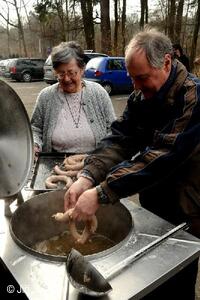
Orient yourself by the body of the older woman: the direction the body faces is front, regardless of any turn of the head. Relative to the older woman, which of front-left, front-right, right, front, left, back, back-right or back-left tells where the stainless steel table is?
front

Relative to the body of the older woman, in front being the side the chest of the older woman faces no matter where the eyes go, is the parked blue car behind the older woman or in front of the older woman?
behind

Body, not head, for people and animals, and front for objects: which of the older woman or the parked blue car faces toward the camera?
the older woman

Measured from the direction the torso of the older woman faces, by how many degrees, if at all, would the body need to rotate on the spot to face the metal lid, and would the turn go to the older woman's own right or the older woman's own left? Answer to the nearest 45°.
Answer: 0° — they already face it

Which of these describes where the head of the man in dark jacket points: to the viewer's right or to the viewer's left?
to the viewer's left

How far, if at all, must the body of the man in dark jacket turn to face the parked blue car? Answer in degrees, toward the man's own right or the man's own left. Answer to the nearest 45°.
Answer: approximately 135° to the man's own right

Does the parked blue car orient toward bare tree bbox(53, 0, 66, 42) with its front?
no

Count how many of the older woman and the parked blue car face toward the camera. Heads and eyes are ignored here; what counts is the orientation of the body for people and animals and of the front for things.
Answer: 1

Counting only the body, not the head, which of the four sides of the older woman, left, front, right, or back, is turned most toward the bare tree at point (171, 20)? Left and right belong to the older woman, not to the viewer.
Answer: back

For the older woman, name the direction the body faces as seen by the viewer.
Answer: toward the camera

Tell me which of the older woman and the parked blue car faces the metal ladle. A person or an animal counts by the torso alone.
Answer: the older woman
